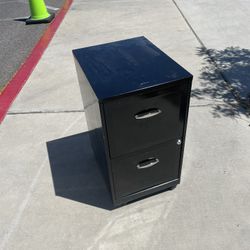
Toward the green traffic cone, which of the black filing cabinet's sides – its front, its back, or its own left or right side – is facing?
back

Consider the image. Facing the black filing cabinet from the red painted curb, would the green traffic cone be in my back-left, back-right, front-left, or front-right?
back-left

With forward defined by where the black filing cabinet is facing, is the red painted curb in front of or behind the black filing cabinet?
behind

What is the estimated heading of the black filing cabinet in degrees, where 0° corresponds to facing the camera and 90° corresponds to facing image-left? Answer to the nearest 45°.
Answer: approximately 315°
